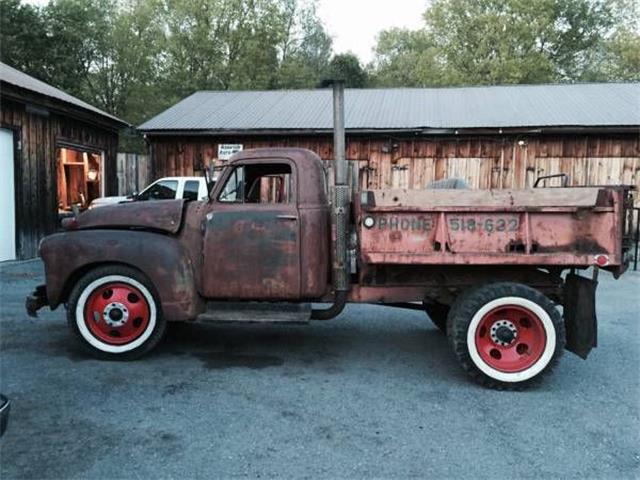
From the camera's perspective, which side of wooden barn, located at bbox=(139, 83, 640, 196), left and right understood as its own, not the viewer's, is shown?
front

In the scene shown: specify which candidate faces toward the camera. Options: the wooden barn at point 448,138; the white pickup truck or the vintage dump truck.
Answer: the wooden barn

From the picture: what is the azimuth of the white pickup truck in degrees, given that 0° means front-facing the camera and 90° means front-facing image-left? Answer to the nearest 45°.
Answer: approximately 90°

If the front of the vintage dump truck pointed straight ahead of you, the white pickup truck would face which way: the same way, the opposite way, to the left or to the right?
the same way

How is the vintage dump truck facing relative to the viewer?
to the viewer's left

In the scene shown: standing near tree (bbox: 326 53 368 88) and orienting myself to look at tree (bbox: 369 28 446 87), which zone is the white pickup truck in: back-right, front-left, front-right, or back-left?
back-right

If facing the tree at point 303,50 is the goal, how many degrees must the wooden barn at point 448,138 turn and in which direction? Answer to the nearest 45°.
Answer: approximately 180°

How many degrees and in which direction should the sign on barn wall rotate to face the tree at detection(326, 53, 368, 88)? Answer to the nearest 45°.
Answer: approximately 180°

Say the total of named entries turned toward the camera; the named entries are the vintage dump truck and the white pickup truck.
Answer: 0

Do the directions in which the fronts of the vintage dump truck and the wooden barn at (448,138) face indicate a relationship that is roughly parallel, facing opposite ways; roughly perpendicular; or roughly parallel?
roughly perpendicular

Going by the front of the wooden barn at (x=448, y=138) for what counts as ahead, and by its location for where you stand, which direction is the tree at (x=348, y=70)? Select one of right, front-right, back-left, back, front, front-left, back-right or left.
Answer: back

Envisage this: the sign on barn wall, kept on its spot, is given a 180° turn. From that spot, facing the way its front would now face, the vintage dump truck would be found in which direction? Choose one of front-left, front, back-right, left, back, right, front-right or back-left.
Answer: back

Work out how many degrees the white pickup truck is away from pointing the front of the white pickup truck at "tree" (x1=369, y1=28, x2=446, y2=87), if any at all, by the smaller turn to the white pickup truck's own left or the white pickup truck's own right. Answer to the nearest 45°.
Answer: approximately 135° to the white pickup truck's own right

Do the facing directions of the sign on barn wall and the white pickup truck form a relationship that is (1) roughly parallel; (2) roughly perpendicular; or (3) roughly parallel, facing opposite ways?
roughly perpendicular

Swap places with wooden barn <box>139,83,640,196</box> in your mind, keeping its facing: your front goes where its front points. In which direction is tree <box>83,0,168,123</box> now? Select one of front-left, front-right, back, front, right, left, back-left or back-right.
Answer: back-right

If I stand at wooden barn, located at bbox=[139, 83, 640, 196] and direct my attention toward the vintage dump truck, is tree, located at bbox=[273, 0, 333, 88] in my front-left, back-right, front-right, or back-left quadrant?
back-right
